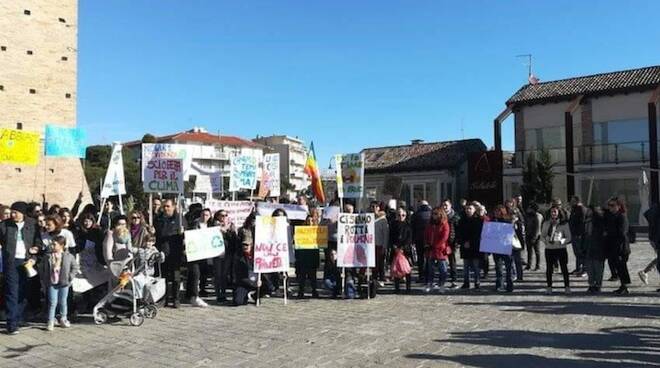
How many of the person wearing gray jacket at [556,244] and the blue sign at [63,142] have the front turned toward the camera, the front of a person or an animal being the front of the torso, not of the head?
2

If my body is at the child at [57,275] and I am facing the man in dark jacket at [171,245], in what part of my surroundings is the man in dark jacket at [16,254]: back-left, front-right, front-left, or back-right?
back-left

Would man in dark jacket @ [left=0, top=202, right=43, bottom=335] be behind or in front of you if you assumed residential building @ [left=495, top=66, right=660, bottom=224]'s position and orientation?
in front

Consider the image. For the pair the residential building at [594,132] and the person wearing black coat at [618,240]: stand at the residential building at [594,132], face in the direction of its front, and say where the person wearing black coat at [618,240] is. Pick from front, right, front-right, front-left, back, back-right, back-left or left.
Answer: front-left

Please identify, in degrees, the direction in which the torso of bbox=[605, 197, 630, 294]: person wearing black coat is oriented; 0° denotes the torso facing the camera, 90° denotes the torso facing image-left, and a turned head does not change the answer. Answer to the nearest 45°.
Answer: approximately 45°

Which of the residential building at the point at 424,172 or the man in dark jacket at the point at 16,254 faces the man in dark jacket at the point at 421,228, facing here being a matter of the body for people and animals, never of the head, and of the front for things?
the residential building

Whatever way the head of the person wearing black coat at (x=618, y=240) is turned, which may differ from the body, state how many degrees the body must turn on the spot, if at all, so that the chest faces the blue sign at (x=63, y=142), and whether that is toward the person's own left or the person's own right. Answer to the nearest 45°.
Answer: approximately 45° to the person's own right

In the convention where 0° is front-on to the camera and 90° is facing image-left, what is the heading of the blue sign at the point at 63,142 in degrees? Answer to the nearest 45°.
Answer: approximately 0°

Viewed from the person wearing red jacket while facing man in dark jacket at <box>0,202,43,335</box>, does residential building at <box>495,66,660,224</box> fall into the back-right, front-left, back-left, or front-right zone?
back-right

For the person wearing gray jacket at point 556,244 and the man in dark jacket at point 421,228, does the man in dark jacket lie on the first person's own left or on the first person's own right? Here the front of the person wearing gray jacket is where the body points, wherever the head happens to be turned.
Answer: on the first person's own right
